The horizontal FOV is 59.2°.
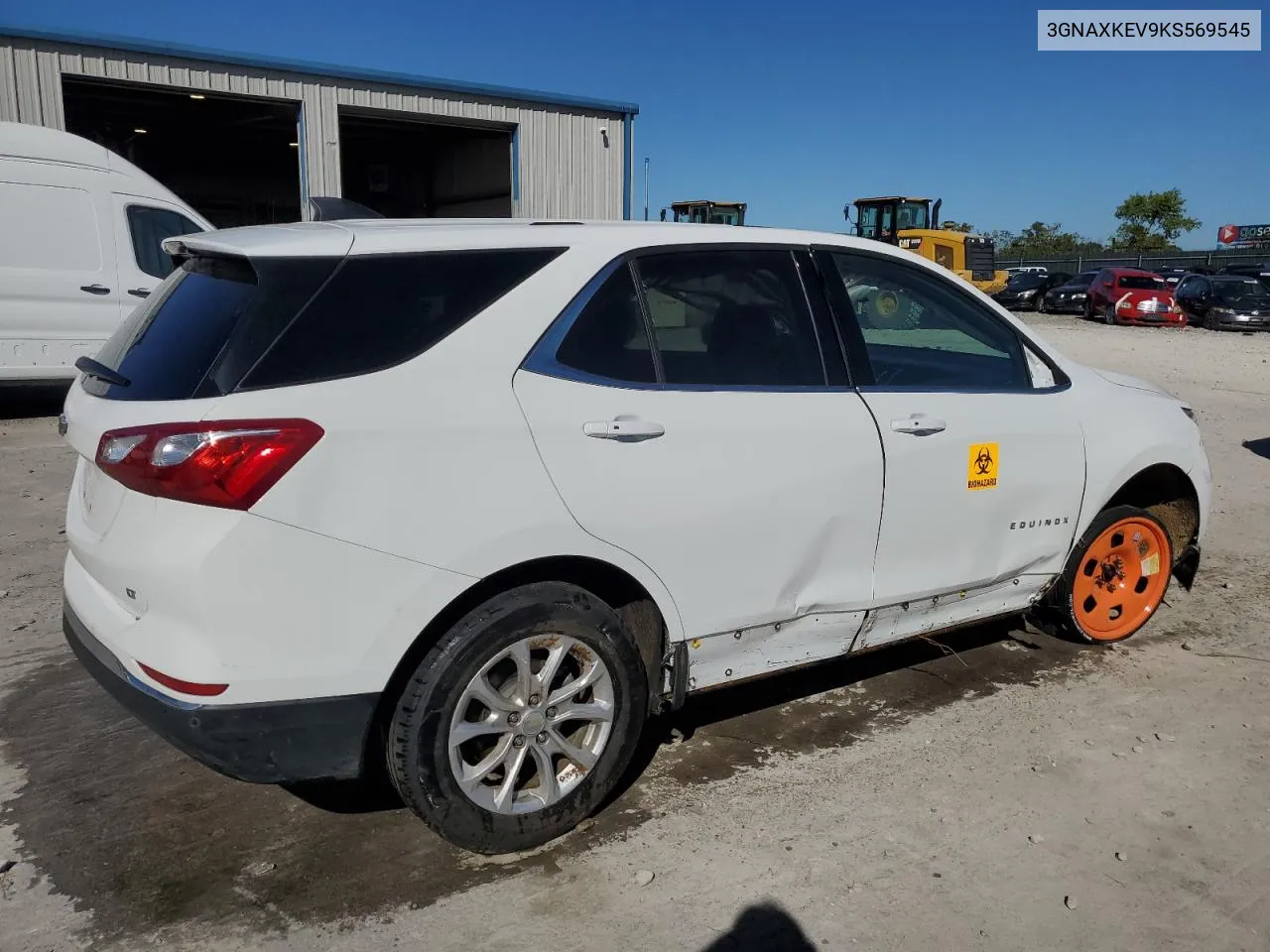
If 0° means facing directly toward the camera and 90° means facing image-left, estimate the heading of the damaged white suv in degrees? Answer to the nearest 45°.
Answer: approximately 225°

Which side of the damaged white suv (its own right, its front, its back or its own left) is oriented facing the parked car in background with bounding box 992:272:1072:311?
front

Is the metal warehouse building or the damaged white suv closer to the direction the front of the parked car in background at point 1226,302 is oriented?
the damaged white suv

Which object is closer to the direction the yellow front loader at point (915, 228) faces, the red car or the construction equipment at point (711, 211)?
the construction equipment

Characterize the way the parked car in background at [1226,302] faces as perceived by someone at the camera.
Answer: facing the viewer and to the right of the viewer

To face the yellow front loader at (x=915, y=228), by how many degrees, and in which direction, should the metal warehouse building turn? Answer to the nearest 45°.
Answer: approximately 45° to its left

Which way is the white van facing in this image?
to the viewer's right

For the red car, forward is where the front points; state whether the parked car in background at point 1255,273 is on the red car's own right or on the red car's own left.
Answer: on the red car's own left

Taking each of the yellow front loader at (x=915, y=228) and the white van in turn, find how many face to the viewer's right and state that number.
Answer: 1

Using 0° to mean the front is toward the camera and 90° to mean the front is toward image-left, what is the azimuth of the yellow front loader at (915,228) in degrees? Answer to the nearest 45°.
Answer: approximately 135°
